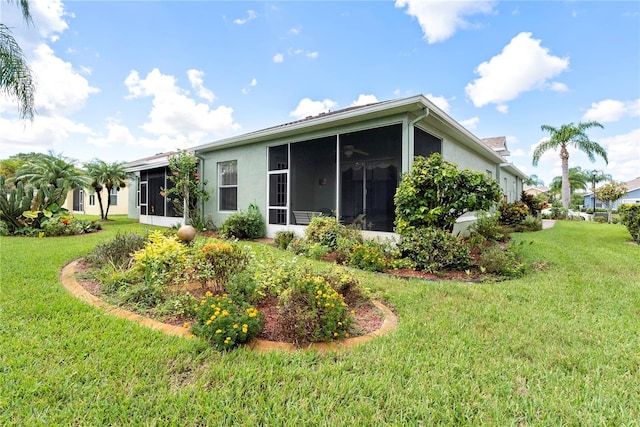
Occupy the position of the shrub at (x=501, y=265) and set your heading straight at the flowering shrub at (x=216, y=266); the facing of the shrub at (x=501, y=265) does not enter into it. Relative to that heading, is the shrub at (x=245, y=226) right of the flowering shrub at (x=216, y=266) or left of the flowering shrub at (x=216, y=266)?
right
